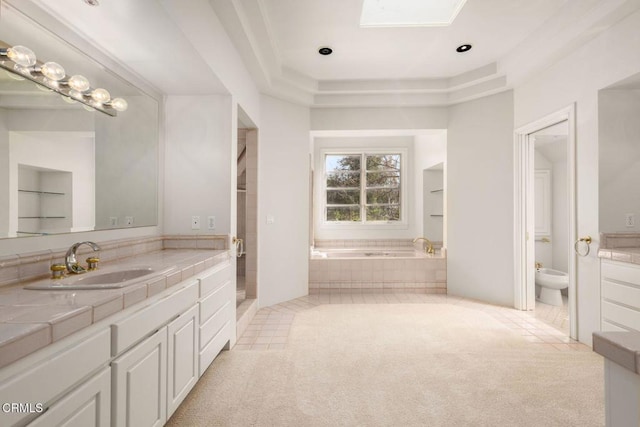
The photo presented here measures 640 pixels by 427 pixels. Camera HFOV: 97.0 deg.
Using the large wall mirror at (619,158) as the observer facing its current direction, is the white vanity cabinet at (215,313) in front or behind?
in front

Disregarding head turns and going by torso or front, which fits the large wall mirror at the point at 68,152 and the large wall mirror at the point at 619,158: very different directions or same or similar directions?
very different directions

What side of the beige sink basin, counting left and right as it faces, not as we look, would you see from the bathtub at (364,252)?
left

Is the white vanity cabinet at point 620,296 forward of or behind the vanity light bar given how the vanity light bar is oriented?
forward

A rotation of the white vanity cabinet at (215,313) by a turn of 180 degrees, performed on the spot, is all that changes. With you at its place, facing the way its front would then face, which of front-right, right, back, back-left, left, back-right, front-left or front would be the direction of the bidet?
back

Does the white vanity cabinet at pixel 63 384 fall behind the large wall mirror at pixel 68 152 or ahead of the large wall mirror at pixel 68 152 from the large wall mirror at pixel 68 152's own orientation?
ahead

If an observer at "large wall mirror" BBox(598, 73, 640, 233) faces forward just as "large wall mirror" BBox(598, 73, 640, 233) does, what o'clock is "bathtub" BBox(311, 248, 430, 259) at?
The bathtub is roughly at 2 o'clock from the large wall mirror.

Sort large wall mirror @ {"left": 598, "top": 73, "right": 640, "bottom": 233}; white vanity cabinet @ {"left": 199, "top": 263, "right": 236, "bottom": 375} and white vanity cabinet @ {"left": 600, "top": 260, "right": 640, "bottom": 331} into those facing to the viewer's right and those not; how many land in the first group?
1

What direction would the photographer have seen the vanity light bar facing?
facing the viewer and to the right of the viewer

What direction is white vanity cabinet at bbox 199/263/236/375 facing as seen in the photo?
to the viewer's right

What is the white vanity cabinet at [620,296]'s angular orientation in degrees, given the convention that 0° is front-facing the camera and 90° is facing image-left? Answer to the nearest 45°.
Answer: approximately 45°

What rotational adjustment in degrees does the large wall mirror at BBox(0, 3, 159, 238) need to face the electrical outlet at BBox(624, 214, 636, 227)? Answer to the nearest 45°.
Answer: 0° — it already faces it

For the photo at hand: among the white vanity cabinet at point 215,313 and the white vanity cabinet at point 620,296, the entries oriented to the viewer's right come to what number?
1
